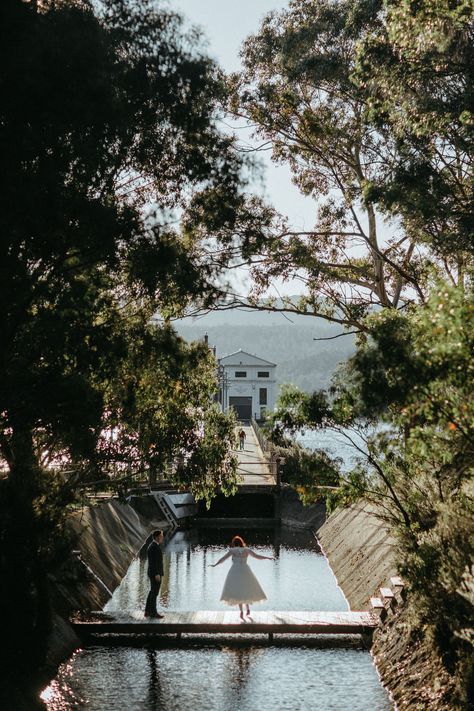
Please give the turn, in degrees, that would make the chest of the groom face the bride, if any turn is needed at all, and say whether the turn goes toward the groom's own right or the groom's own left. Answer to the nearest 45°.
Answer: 0° — they already face them

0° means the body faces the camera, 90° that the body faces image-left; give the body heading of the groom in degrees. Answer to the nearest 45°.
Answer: approximately 270°
